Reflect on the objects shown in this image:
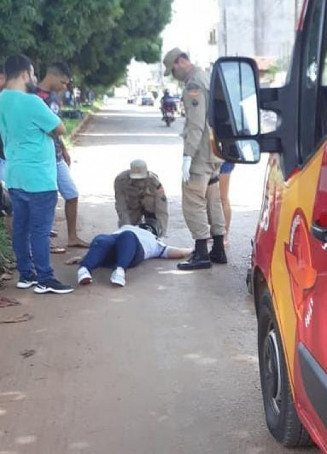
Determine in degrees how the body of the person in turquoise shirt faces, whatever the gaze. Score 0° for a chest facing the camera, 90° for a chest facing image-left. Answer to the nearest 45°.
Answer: approximately 225°

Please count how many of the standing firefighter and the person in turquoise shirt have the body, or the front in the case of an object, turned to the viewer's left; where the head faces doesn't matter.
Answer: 1

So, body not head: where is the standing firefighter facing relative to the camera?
to the viewer's left

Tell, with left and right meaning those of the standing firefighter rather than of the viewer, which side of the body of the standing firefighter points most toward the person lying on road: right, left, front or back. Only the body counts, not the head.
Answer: front

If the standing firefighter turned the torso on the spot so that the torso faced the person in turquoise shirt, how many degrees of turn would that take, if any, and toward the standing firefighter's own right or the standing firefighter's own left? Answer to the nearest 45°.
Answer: approximately 45° to the standing firefighter's own left

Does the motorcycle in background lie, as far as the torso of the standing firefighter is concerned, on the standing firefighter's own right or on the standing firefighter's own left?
on the standing firefighter's own right

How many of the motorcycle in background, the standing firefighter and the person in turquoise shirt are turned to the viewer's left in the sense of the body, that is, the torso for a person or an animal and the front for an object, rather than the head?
1
